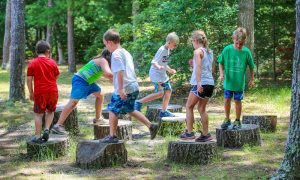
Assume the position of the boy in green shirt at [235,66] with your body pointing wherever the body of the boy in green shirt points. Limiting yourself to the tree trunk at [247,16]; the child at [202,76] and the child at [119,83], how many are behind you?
1

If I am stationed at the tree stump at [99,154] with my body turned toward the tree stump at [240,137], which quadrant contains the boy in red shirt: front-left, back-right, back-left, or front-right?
back-left

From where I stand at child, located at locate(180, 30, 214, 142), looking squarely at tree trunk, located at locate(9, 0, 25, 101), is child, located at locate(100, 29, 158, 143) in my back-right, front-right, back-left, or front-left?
front-left

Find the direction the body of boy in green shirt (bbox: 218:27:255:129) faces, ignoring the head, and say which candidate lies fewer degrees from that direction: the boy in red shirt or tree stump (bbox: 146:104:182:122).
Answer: the boy in red shirt

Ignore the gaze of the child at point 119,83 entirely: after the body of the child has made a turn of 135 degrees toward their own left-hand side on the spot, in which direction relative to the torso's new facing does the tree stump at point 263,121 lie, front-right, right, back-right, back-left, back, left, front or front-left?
left

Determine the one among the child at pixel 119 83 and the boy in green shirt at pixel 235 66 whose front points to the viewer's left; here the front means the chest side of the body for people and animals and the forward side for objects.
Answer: the child

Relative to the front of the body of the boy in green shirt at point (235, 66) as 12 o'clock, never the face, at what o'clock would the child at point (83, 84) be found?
The child is roughly at 3 o'clock from the boy in green shirt.

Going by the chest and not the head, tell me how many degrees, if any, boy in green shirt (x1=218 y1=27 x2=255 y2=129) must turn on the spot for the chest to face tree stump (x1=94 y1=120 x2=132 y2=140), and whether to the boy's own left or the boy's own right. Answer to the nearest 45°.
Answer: approximately 90° to the boy's own right

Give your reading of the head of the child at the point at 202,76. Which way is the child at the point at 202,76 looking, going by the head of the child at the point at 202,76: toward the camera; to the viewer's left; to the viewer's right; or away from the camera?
to the viewer's left

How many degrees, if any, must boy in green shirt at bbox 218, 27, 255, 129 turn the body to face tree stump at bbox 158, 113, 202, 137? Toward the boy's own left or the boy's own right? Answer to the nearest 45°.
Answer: approximately 135° to the boy's own right

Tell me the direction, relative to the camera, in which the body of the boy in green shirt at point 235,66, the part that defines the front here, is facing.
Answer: toward the camera
